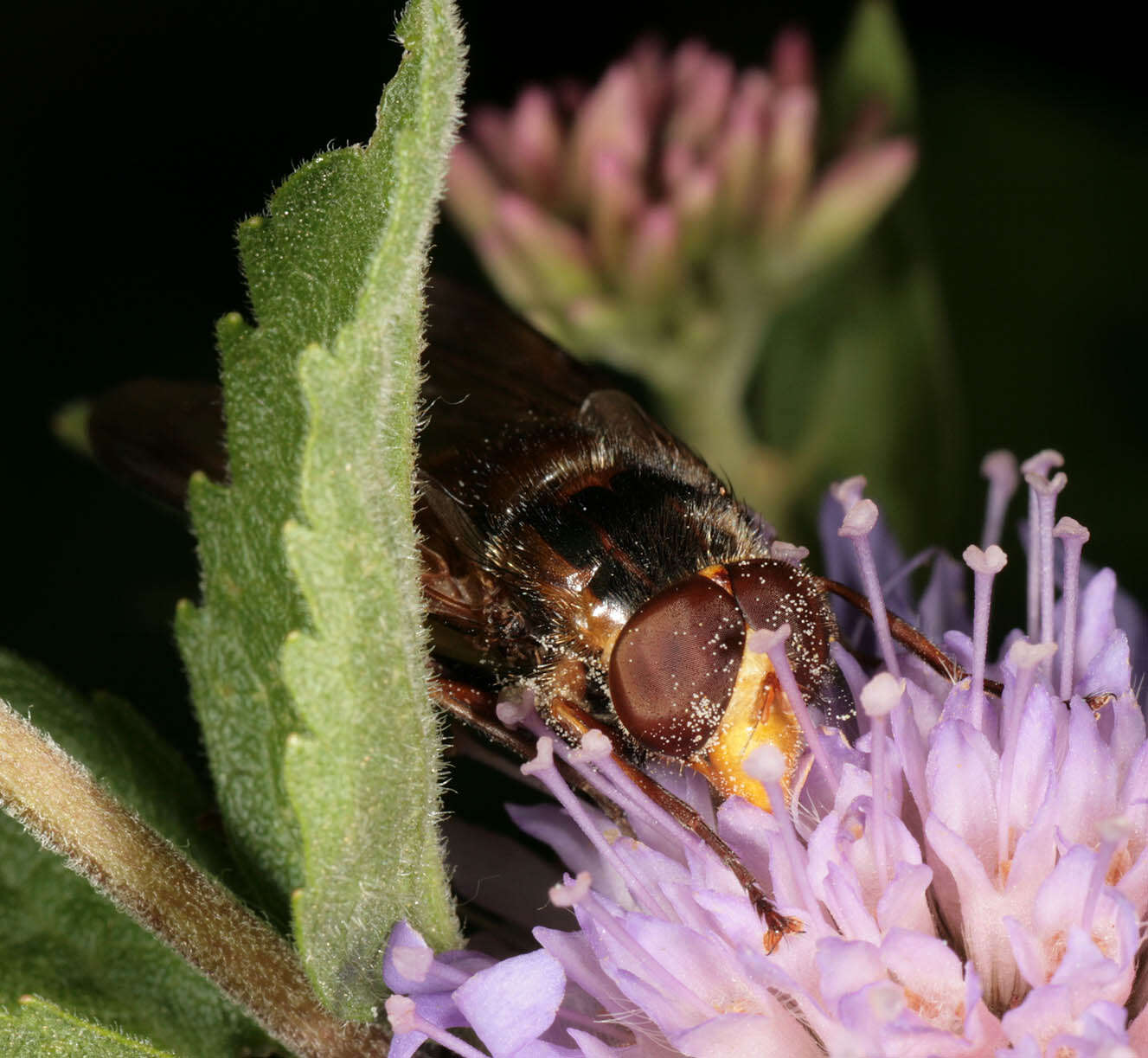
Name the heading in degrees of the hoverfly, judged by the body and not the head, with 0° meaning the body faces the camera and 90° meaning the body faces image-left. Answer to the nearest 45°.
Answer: approximately 315°

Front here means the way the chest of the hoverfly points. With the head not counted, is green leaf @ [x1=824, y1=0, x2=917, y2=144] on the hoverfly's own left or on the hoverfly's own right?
on the hoverfly's own left
